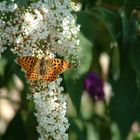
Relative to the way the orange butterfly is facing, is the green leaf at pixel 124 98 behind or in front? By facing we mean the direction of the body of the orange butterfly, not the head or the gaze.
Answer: in front

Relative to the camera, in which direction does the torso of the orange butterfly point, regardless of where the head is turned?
away from the camera
